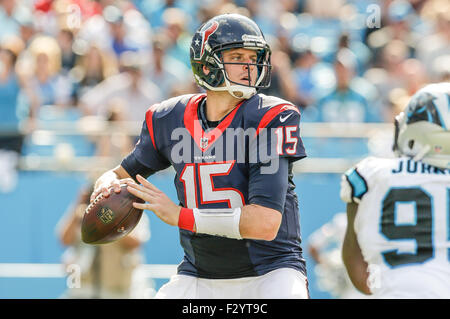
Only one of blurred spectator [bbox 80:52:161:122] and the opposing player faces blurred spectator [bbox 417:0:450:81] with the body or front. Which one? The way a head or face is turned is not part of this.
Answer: the opposing player

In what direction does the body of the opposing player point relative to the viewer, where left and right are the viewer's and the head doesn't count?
facing away from the viewer

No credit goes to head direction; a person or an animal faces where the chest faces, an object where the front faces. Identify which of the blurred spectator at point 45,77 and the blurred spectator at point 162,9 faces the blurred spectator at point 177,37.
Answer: the blurred spectator at point 162,9

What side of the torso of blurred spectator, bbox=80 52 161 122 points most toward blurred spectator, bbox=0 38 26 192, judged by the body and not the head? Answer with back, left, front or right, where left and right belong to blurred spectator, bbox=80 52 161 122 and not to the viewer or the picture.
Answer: right

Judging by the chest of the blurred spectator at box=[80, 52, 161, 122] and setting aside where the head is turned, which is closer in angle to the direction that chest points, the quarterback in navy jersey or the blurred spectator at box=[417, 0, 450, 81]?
the quarterback in navy jersey

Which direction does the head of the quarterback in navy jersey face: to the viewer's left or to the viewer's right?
to the viewer's right

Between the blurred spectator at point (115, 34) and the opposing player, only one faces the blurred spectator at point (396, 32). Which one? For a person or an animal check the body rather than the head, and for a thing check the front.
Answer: the opposing player

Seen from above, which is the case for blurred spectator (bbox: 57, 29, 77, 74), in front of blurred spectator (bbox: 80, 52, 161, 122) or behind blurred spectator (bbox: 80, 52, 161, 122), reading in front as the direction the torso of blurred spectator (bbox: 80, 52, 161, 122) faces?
behind

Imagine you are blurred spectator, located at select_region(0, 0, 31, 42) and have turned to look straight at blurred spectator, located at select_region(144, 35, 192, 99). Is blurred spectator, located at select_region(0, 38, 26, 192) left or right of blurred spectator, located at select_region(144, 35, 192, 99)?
right
